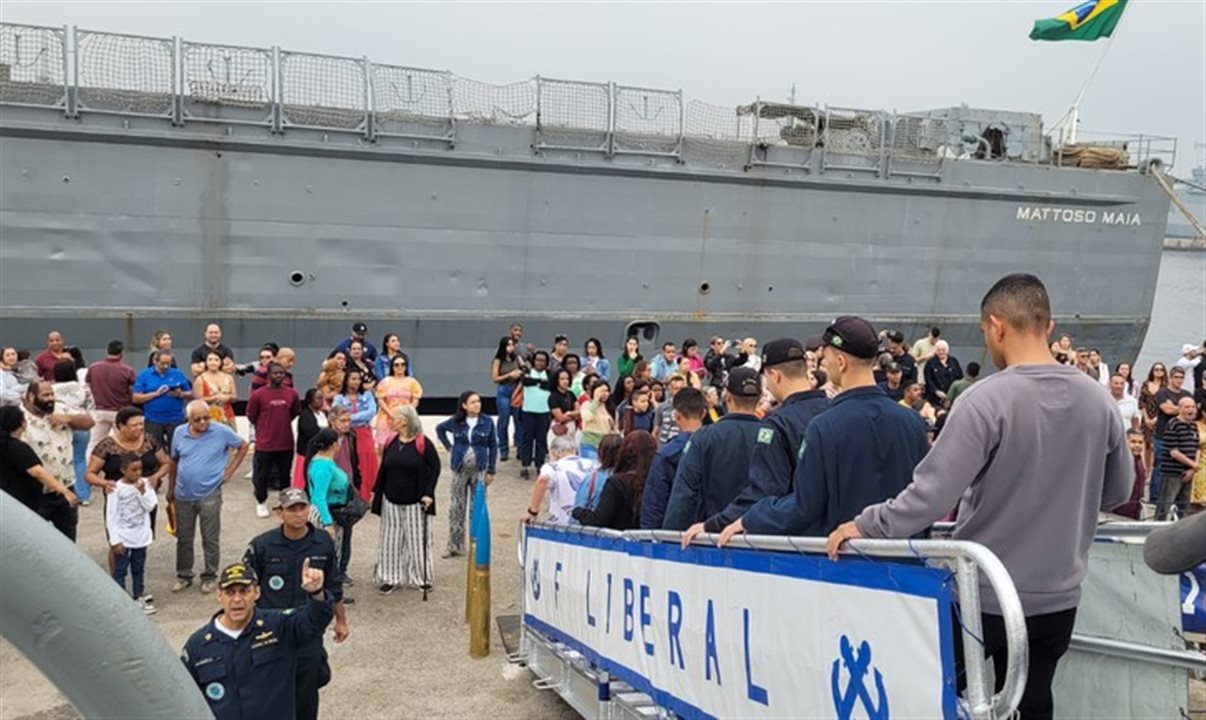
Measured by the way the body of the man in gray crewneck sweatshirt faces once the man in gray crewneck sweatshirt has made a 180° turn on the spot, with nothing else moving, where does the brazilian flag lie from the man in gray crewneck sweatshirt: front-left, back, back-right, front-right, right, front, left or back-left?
back-left

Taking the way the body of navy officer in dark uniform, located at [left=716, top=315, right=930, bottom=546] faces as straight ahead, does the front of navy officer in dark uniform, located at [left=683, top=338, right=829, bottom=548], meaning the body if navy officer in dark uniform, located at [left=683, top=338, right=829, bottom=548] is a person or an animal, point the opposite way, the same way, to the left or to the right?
the same way

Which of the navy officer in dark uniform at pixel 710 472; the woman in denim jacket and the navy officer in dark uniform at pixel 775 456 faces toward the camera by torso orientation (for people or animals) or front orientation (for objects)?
the woman in denim jacket

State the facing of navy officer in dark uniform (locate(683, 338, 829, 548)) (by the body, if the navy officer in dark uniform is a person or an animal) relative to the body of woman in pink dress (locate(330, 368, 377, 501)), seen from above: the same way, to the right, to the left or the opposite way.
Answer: the opposite way

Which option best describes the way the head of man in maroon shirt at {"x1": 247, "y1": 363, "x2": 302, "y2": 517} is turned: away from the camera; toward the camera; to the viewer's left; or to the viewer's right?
toward the camera

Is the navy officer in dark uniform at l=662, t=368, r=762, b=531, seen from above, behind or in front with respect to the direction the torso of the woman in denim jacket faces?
in front

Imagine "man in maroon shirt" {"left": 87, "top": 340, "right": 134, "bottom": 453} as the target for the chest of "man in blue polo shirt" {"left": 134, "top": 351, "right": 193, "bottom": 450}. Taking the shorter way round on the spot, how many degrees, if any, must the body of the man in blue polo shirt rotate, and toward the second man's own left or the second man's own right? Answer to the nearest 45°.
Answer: approximately 135° to the second man's own right

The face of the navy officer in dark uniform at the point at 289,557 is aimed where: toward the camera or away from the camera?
toward the camera

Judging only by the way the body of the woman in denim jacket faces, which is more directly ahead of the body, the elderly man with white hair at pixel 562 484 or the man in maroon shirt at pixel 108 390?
the elderly man with white hair

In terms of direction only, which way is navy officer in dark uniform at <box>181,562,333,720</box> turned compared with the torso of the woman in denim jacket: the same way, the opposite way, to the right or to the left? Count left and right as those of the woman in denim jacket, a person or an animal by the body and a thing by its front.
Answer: the same way

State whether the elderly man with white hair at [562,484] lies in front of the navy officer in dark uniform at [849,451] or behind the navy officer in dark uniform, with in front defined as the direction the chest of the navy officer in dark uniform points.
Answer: in front

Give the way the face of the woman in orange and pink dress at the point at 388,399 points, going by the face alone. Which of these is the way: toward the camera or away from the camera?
toward the camera

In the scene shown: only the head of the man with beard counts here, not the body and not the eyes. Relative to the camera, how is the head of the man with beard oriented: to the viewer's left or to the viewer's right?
to the viewer's right

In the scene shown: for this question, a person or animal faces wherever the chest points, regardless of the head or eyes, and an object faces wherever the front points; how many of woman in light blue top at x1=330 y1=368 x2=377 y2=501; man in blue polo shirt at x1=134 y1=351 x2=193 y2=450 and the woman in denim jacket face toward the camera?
3

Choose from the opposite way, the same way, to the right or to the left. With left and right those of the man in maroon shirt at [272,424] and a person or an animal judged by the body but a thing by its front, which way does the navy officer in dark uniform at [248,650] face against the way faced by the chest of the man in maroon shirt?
the same way

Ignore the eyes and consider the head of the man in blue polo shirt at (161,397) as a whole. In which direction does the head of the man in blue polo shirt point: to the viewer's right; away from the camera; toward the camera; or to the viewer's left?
toward the camera

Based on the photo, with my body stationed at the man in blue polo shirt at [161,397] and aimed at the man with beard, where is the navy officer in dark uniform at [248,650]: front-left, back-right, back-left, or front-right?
front-left
